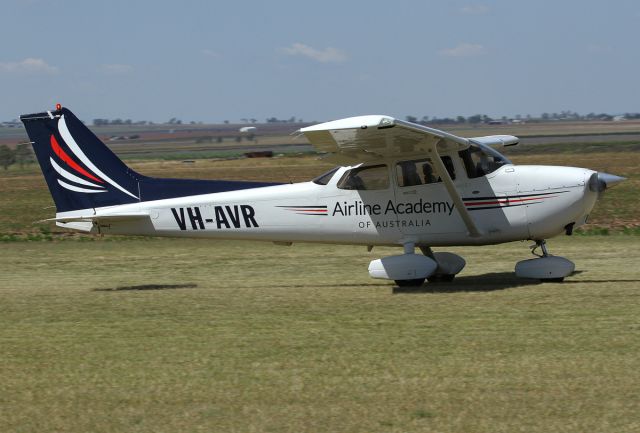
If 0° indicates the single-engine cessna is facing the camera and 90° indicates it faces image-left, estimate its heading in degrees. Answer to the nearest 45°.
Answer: approximately 270°
